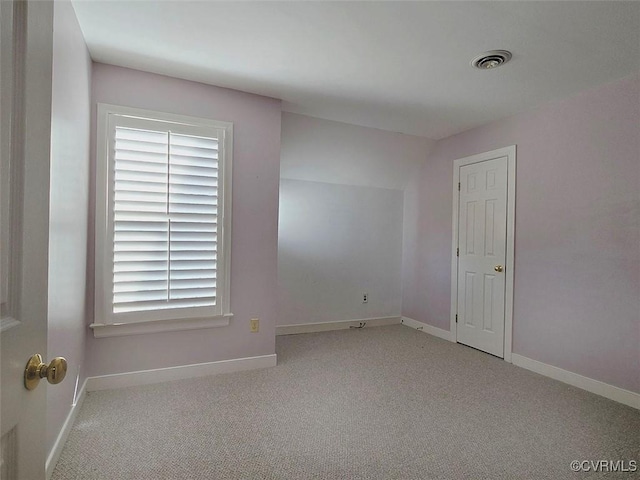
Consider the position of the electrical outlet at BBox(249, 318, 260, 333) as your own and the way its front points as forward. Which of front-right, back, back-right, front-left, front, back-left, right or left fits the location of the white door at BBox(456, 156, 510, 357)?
left

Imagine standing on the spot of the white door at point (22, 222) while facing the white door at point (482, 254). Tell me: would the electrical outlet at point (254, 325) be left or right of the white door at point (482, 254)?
left

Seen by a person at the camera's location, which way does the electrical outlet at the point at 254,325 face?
facing the viewer

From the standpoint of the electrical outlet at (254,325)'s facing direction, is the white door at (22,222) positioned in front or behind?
in front

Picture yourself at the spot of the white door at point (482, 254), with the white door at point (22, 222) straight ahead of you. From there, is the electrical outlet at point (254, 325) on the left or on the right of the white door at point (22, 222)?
right
